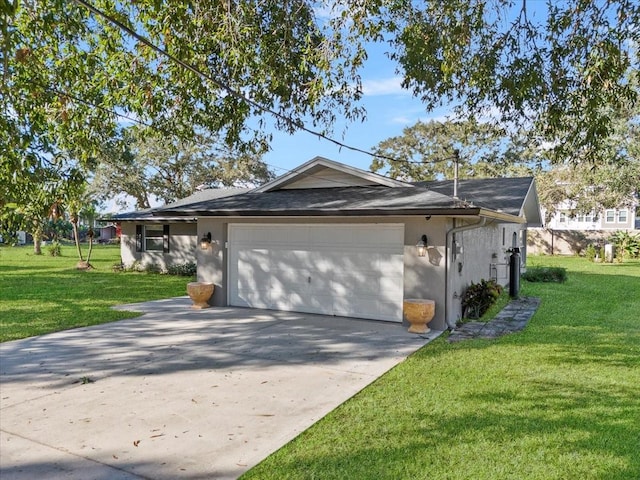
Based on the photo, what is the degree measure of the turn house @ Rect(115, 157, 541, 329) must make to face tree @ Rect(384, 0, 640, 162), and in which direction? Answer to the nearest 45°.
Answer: approximately 90° to its left

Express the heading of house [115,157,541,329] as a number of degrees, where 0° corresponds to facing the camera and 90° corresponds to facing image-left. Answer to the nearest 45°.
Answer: approximately 45°

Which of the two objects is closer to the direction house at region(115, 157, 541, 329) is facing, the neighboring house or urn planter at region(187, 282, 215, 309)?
the urn planter

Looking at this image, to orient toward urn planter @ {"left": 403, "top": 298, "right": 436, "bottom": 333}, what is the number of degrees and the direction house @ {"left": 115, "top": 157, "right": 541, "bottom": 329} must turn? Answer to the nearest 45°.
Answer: approximately 90° to its left

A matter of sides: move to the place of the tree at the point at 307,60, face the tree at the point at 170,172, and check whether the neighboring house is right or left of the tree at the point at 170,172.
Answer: right

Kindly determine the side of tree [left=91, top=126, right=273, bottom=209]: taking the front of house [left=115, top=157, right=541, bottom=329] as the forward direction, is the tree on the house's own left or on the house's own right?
on the house's own right

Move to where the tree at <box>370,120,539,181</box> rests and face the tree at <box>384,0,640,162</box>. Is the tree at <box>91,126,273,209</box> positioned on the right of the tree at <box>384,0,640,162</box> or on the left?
right

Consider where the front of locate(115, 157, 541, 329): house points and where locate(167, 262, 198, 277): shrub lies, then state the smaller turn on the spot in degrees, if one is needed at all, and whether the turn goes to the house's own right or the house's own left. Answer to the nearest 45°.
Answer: approximately 90° to the house's own right

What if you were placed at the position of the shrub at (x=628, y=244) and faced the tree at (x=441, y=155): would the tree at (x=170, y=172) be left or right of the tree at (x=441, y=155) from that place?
left
